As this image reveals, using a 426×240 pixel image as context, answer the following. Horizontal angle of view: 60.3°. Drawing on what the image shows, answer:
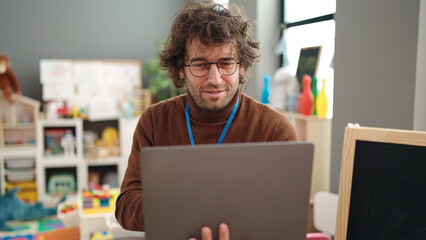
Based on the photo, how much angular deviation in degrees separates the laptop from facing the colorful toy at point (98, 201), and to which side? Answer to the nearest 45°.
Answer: approximately 45° to its left

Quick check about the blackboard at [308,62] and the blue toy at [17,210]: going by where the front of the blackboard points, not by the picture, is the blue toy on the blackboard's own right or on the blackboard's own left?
on the blackboard's own right

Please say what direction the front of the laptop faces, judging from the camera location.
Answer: facing away from the viewer

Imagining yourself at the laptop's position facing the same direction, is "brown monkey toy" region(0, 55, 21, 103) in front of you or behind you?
in front

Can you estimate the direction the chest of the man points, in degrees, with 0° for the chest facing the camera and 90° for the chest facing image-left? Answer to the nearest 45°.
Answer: approximately 0°

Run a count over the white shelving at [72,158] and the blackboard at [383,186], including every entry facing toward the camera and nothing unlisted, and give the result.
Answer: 2

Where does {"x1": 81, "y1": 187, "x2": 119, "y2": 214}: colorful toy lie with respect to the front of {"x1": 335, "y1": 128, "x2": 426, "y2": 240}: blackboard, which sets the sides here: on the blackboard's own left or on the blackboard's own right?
on the blackboard's own right

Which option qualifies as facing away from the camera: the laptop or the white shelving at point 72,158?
the laptop
